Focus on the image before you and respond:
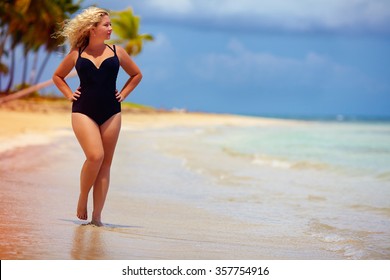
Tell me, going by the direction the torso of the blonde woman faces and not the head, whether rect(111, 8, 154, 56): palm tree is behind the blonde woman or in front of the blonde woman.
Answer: behind

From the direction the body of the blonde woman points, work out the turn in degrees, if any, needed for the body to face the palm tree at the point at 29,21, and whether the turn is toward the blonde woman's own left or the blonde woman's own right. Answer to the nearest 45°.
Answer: approximately 180°

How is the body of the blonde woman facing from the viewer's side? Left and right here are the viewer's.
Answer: facing the viewer
